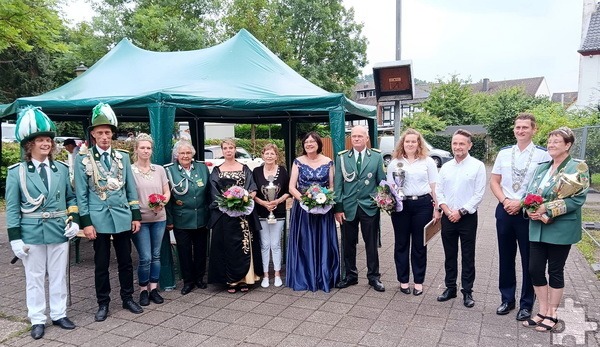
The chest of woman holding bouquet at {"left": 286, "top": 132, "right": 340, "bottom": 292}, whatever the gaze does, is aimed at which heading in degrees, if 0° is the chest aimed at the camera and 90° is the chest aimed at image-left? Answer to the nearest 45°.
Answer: approximately 0°

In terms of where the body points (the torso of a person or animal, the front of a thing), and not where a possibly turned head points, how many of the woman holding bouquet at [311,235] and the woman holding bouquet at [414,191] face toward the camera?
2

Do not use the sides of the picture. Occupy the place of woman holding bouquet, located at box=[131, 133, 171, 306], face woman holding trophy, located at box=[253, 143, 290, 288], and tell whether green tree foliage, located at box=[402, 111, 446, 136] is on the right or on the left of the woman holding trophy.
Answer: left

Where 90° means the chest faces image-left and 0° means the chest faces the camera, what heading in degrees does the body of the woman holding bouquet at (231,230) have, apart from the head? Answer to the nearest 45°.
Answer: approximately 0°

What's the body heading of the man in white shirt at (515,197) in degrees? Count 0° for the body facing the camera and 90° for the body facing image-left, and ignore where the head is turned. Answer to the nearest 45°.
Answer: approximately 45°

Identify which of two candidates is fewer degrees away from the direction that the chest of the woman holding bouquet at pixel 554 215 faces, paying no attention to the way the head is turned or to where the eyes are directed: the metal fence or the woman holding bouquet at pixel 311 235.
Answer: the woman holding bouquet

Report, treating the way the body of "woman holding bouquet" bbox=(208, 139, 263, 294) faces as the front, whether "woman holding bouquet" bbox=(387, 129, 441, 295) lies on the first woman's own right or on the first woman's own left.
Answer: on the first woman's own left

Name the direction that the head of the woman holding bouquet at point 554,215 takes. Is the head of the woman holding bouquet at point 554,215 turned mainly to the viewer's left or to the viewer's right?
to the viewer's left
